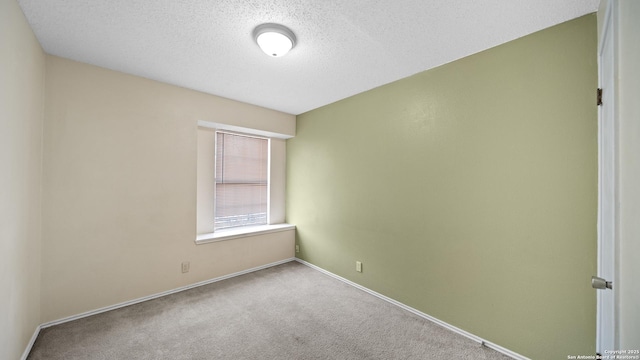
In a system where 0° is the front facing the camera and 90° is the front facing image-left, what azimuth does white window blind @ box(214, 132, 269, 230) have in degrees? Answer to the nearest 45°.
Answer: approximately 315°

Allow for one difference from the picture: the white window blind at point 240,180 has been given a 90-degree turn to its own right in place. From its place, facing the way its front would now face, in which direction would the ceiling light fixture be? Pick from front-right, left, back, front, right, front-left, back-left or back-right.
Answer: front-left

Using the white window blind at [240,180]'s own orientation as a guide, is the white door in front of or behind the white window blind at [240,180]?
in front
